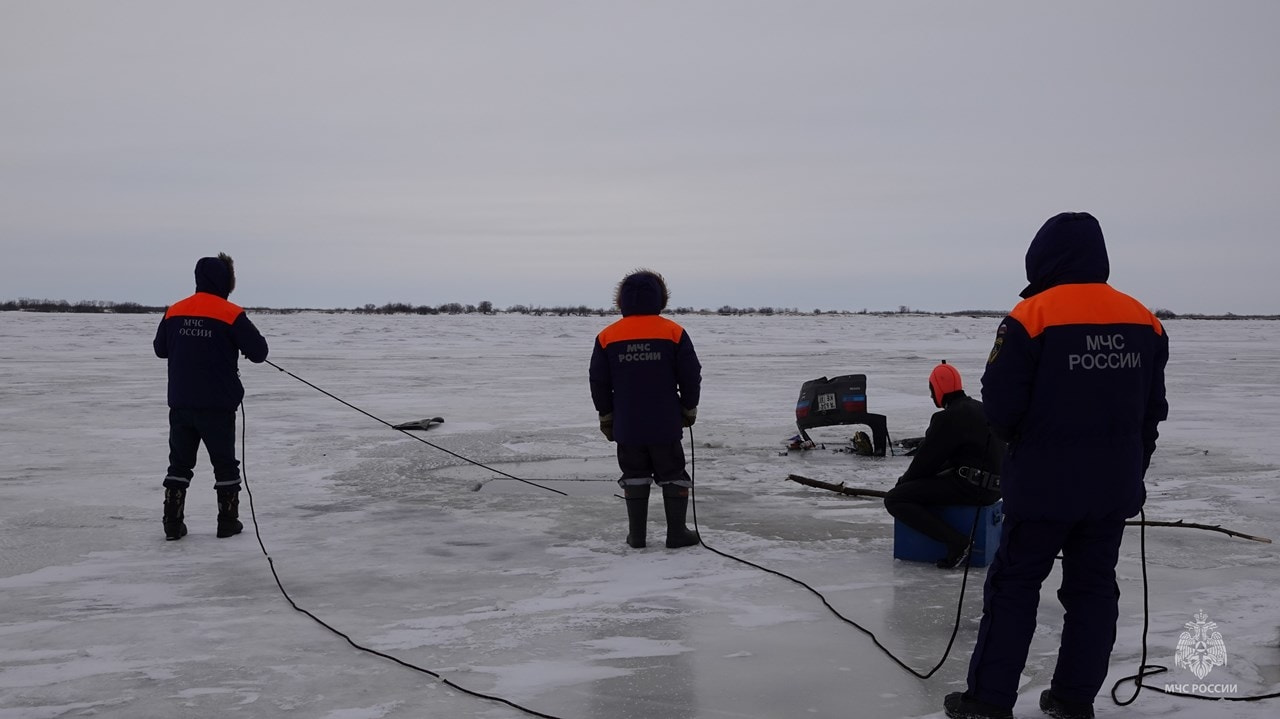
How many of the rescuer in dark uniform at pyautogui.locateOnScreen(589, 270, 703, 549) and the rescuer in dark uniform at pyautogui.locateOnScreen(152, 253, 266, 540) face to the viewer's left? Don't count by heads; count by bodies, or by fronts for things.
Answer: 0

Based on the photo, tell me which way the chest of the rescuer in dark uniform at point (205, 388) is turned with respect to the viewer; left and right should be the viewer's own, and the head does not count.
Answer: facing away from the viewer and to the right of the viewer

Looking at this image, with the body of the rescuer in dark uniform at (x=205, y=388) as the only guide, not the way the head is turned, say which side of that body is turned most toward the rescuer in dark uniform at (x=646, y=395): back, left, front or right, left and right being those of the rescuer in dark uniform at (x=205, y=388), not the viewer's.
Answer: right

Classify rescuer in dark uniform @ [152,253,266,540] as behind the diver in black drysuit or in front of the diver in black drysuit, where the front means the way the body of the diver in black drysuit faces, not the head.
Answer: in front

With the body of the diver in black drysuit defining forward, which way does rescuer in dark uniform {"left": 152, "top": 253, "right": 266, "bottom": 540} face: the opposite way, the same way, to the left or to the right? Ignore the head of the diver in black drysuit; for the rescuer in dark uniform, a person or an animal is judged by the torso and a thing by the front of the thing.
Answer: to the right

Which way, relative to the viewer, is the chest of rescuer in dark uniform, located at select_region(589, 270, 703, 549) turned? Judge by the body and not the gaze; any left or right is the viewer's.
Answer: facing away from the viewer

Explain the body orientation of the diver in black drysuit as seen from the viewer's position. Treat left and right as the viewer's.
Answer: facing to the left of the viewer

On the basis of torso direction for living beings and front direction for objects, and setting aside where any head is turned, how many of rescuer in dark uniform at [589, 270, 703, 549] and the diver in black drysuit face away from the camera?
1

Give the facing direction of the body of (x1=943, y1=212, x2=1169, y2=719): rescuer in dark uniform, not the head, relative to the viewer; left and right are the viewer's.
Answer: facing away from the viewer and to the left of the viewer

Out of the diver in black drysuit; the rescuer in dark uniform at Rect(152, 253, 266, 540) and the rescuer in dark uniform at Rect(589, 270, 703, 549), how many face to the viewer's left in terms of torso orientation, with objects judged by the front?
1

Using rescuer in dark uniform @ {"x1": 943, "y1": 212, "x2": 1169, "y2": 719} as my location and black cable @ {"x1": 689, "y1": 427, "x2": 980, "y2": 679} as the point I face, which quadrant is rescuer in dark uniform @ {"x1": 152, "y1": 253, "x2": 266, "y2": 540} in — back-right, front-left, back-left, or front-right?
front-left

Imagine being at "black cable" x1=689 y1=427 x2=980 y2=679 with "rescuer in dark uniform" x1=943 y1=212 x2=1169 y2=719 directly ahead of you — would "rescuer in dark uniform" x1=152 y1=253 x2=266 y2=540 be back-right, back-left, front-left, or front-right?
back-right

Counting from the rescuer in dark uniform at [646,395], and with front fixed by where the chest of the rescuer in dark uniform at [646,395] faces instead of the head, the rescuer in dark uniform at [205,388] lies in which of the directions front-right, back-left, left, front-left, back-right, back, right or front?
left

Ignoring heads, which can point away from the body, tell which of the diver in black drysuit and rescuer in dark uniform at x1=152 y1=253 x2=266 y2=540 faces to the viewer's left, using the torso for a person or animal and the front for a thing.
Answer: the diver in black drysuit
